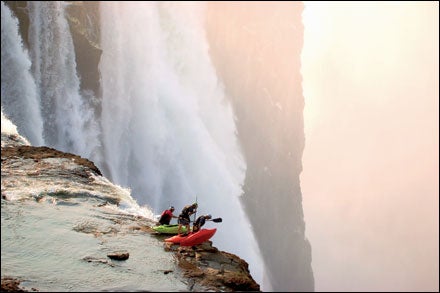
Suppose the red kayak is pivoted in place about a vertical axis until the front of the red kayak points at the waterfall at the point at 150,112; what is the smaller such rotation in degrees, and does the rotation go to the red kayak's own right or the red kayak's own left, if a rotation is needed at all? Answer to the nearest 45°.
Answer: approximately 90° to the red kayak's own left

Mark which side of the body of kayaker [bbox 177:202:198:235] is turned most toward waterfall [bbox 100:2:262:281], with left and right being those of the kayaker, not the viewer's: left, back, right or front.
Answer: left

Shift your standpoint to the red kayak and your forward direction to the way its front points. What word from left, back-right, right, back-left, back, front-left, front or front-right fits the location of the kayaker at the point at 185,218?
left

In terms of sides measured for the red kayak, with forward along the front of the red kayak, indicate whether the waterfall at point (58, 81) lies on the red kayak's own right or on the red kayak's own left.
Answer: on the red kayak's own left

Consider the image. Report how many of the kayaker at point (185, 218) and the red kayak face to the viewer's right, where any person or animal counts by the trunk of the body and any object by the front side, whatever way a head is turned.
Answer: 2

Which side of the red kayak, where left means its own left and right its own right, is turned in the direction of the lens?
right

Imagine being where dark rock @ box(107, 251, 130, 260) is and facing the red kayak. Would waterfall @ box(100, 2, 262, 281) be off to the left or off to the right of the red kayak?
left

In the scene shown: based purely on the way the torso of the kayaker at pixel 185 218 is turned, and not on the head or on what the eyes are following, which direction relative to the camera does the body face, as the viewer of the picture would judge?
to the viewer's right
